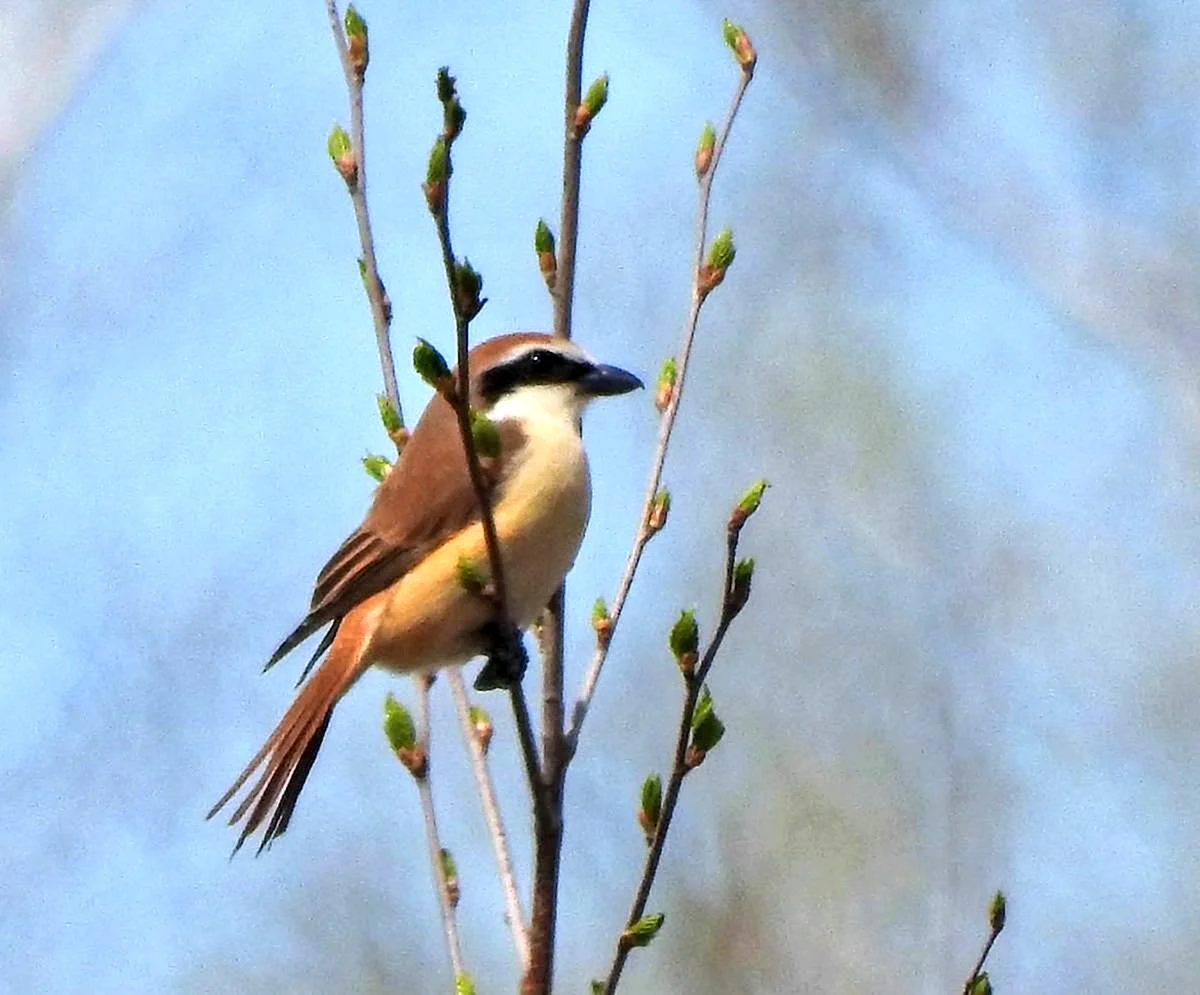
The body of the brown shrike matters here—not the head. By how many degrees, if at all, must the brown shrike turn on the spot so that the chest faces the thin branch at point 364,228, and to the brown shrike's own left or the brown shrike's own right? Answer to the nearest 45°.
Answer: approximately 135° to the brown shrike's own right

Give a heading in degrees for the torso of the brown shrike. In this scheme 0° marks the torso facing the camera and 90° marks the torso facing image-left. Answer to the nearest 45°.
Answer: approximately 270°
